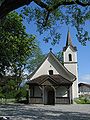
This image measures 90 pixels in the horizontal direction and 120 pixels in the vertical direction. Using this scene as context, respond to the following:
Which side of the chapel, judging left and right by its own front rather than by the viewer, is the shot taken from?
front

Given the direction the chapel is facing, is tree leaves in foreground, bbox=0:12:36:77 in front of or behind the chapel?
in front
